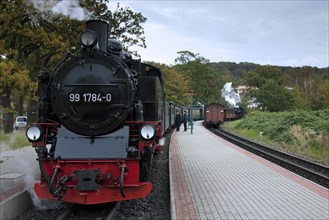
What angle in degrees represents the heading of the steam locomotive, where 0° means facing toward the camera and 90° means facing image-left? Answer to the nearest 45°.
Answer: approximately 0°

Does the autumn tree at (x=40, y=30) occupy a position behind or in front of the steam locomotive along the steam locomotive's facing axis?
behind
